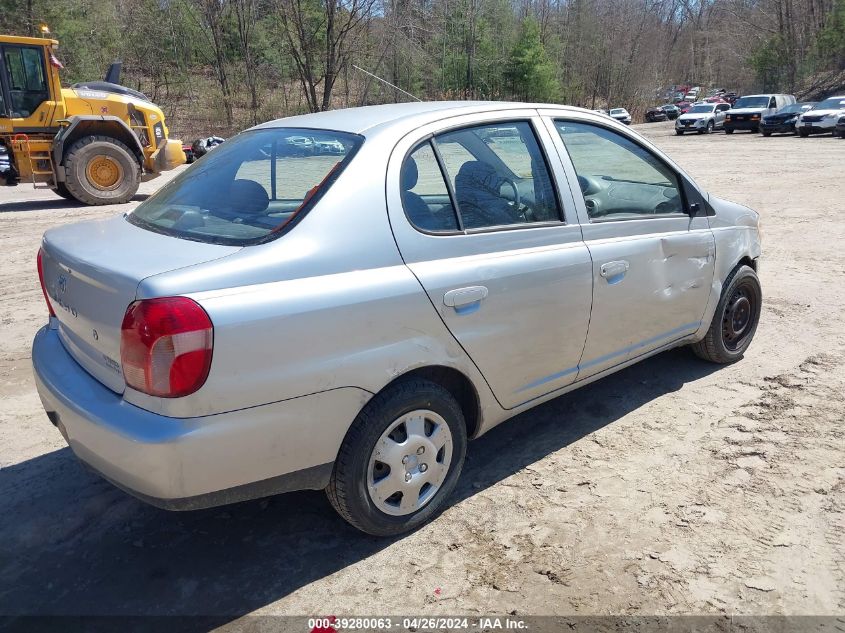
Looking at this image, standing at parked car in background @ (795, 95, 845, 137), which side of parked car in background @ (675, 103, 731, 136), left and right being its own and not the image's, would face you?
left

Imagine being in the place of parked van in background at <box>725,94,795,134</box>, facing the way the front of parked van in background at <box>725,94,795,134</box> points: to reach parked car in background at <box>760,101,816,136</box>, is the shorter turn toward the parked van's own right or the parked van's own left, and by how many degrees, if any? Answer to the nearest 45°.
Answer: approximately 90° to the parked van's own left

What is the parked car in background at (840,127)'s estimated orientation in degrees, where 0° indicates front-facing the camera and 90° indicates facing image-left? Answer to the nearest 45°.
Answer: approximately 45°

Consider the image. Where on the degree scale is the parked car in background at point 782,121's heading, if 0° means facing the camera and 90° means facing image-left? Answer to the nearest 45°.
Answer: approximately 45°

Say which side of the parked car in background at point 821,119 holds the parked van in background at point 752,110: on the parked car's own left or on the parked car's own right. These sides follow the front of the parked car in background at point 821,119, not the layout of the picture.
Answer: on the parked car's own right

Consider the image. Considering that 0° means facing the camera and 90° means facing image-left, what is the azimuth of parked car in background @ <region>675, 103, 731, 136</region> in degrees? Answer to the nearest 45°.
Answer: approximately 45°

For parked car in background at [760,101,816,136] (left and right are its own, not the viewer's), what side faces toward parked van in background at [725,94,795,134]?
right

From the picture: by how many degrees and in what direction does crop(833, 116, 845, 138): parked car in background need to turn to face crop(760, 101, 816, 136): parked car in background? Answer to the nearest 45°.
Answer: approximately 90° to its right
